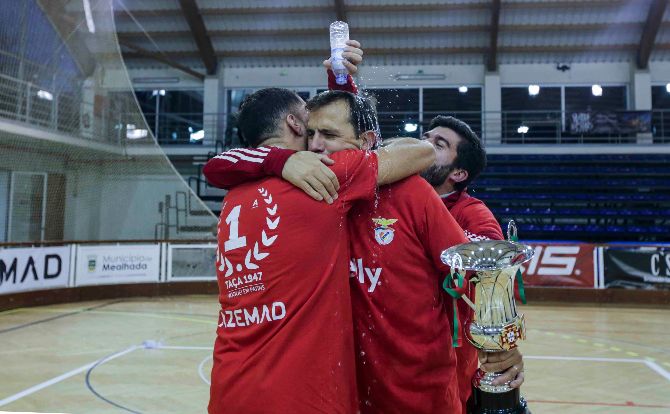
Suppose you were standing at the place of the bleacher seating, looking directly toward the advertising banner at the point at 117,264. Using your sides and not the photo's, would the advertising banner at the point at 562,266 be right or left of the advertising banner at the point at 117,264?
left

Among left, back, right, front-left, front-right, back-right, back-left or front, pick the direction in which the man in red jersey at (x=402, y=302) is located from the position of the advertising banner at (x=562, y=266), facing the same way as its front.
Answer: front

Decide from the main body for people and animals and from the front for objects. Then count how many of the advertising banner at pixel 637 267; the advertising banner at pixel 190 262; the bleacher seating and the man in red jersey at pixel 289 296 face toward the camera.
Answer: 3

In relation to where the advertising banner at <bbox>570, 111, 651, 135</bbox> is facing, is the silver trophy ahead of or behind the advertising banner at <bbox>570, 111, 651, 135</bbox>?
ahead

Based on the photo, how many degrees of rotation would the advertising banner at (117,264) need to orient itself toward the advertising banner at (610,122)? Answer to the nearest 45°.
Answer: approximately 90° to its left

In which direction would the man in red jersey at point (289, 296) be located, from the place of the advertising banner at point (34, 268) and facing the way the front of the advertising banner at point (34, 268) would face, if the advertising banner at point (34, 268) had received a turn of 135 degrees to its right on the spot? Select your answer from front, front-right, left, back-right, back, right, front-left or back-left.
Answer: back-left

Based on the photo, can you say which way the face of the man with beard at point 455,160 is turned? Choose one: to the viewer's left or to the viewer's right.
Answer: to the viewer's left

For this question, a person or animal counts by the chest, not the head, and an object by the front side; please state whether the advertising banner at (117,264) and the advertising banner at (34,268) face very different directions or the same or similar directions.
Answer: same or similar directions

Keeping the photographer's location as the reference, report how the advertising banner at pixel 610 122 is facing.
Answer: facing the viewer

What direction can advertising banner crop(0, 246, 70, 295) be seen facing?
toward the camera

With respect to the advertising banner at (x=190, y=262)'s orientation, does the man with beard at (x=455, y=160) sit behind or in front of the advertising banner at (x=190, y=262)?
in front

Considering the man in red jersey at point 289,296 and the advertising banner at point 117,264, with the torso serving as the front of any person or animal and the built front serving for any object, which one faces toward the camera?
the advertising banner

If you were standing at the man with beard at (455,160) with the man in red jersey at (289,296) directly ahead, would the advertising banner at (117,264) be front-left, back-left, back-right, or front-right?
back-right

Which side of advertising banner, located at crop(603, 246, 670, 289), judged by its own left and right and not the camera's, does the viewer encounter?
front

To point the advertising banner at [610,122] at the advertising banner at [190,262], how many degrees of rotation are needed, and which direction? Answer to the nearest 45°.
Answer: approximately 45° to its right

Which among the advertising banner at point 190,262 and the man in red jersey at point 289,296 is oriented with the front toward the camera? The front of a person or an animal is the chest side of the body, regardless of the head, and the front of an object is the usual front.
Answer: the advertising banner

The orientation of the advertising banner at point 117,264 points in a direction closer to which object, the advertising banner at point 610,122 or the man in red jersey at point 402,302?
the man in red jersey
